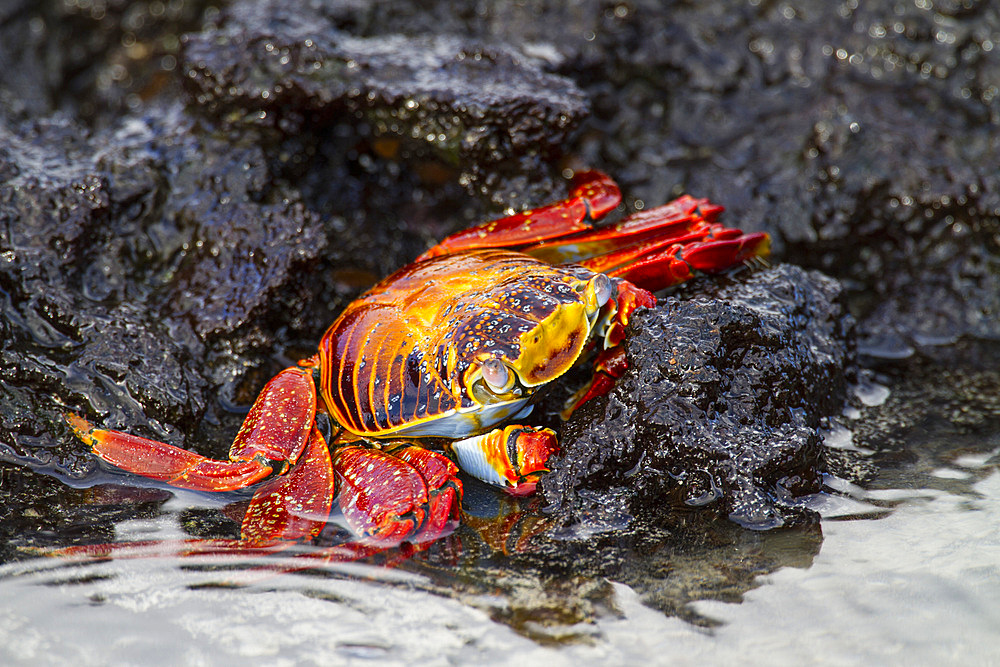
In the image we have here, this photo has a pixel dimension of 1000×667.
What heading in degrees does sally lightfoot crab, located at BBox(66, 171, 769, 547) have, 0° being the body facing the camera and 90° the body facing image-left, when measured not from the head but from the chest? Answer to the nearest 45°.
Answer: approximately 315°
